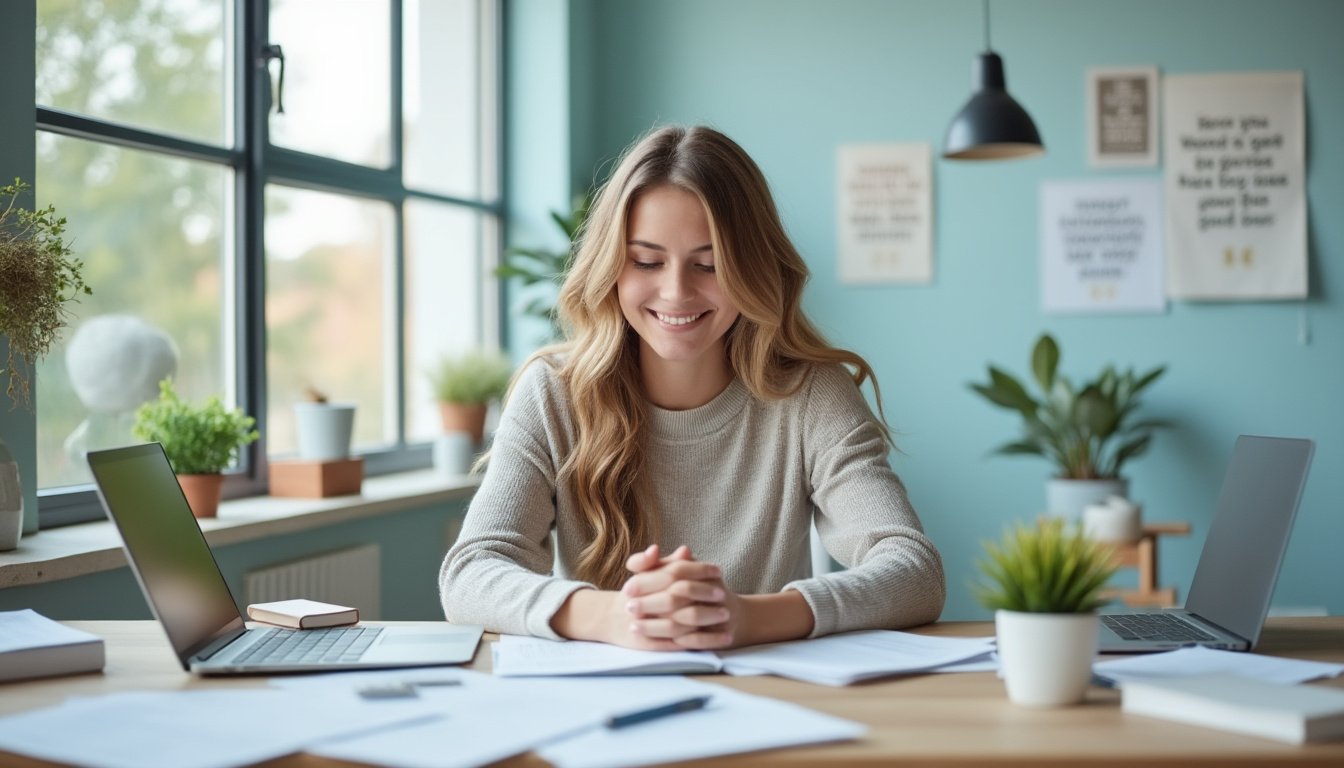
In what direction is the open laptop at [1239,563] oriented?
to the viewer's left

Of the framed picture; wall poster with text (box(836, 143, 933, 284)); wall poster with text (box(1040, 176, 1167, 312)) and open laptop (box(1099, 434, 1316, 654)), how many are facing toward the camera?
3

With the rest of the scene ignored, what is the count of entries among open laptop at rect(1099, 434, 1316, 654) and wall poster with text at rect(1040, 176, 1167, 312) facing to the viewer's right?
0

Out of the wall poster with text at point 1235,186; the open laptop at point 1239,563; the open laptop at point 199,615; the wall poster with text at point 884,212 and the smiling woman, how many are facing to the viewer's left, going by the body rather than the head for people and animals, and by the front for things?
1

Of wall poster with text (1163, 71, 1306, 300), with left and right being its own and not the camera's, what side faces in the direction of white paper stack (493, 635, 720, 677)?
front

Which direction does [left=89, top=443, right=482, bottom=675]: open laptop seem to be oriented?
to the viewer's right

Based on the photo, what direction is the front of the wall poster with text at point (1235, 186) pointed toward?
toward the camera

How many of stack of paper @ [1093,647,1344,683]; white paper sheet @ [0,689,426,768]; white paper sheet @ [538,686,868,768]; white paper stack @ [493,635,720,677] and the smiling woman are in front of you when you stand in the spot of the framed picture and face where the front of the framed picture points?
5

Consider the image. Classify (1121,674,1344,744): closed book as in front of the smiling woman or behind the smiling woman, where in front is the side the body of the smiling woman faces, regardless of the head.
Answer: in front

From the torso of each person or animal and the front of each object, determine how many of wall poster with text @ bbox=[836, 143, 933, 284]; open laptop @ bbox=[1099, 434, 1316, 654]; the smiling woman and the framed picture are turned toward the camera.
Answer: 3

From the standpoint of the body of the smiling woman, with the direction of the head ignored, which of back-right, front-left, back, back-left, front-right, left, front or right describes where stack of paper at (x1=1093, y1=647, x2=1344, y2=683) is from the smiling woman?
front-left

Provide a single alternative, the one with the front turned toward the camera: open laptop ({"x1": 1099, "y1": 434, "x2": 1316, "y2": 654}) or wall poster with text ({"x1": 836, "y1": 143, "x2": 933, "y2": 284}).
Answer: the wall poster with text

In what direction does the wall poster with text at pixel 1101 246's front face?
toward the camera

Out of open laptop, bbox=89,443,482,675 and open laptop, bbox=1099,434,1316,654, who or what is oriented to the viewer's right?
open laptop, bbox=89,443,482,675

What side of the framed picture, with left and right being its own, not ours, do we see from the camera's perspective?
front

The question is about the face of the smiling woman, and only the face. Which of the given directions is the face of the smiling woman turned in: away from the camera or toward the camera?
toward the camera

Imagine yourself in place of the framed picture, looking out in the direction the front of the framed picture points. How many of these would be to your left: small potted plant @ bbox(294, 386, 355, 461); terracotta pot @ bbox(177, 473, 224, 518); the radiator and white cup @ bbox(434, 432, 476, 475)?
0
